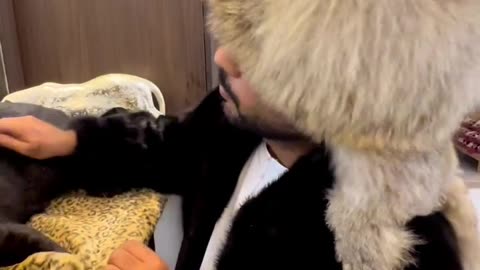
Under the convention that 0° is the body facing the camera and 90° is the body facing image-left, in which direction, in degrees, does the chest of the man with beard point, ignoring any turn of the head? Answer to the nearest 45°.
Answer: approximately 45°
